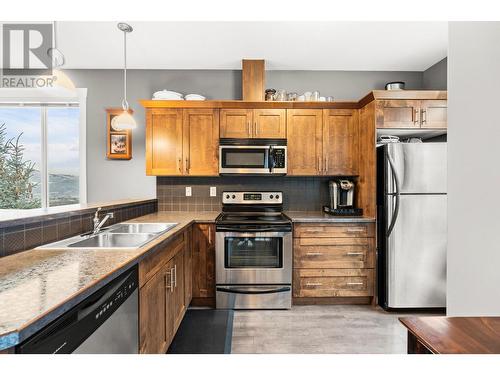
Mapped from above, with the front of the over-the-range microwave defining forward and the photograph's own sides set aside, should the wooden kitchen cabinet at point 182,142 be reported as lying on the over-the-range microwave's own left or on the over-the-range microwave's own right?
on the over-the-range microwave's own right

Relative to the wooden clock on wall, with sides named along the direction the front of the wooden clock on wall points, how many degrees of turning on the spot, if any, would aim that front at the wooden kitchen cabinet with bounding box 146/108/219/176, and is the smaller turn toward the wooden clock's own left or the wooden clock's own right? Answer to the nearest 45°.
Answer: approximately 45° to the wooden clock's own left

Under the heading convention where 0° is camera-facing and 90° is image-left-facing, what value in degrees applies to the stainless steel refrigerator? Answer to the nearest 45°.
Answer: approximately 0°
